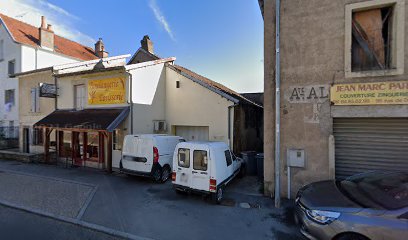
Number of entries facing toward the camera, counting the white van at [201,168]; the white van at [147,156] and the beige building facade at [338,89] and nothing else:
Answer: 1

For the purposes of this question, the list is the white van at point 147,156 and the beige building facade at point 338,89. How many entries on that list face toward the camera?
1

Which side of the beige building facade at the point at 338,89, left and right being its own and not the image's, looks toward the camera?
front

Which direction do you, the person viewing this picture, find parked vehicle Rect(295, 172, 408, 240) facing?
facing the viewer and to the left of the viewer

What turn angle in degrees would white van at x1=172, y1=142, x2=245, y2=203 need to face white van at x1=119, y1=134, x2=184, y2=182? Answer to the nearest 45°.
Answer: approximately 90° to its left

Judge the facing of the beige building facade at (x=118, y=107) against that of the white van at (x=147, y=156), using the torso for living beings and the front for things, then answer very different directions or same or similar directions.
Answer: very different directions

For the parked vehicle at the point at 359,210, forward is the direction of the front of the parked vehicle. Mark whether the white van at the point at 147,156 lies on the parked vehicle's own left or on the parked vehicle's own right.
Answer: on the parked vehicle's own right

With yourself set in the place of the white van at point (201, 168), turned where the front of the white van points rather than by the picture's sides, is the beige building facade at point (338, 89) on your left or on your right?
on your right

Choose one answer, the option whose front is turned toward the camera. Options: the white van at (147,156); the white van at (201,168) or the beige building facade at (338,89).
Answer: the beige building facade

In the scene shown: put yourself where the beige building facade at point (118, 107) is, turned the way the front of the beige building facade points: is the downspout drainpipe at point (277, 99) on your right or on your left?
on your left
